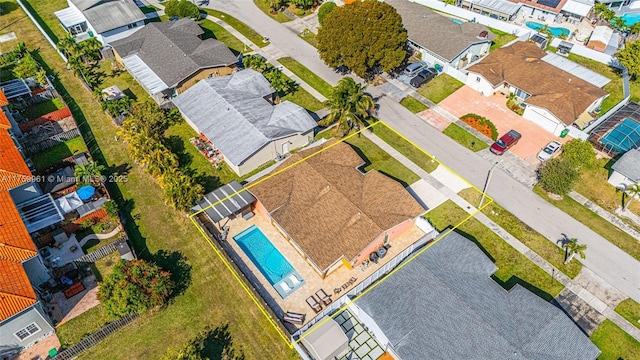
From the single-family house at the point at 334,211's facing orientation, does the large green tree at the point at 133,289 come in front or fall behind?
behind

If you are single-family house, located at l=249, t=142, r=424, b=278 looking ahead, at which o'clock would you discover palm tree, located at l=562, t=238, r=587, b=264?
The palm tree is roughly at 2 o'clock from the single-family house.

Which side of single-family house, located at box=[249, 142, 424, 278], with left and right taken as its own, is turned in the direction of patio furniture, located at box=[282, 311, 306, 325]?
back

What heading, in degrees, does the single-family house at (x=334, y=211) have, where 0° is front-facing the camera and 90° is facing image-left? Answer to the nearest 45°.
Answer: approximately 225°

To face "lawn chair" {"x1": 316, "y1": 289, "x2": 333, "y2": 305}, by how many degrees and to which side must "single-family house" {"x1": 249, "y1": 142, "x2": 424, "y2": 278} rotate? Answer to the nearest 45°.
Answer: approximately 180°
